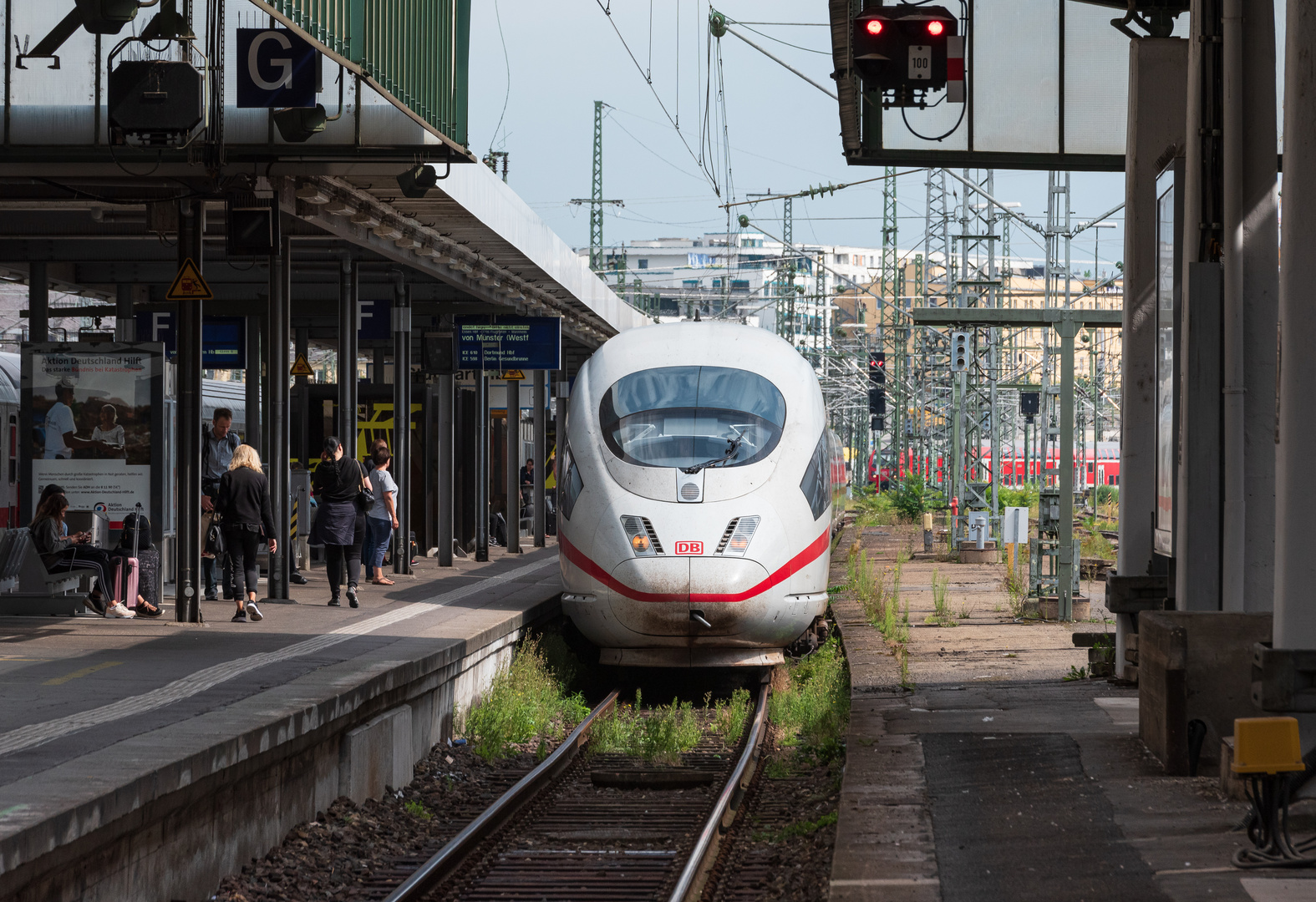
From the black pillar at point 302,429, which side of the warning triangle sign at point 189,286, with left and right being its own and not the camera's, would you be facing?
back

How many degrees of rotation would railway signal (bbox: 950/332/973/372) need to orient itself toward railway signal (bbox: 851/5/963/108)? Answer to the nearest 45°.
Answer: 0° — it already faces it

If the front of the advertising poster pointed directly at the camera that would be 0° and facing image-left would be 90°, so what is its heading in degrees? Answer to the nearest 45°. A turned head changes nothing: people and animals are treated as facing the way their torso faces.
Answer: approximately 0°

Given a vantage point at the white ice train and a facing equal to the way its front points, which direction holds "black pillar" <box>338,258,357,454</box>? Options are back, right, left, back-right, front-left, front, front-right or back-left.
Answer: back-right

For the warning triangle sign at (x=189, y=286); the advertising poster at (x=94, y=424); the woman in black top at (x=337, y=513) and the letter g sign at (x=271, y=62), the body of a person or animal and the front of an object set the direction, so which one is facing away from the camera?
the woman in black top

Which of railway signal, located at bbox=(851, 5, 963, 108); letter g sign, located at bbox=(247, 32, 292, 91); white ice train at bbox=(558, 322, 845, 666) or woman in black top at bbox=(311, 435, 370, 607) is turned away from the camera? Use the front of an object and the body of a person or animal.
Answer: the woman in black top

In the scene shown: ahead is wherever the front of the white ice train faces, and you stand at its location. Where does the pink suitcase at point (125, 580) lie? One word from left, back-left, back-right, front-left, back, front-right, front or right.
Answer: right

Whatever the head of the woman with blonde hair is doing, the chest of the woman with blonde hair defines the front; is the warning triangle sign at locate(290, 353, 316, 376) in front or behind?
in front

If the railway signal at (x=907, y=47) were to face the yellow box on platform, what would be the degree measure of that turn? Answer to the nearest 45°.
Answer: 0° — it already faces it

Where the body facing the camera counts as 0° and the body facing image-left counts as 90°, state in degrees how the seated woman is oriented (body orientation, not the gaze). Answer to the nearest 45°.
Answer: approximately 270°

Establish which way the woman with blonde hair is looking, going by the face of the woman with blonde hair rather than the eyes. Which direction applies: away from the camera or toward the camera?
away from the camera

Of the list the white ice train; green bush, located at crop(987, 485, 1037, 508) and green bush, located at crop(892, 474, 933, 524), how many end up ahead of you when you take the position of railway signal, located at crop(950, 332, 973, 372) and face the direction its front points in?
1

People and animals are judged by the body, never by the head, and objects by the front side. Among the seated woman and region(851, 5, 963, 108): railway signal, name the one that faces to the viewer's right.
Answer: the seated woman

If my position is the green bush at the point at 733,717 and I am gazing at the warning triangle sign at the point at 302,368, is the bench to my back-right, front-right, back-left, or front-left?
front-left

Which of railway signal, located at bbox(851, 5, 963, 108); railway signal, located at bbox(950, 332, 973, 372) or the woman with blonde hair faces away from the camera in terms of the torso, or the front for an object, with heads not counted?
the woman with blonde hair

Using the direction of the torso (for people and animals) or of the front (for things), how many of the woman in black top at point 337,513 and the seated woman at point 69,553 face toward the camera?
0

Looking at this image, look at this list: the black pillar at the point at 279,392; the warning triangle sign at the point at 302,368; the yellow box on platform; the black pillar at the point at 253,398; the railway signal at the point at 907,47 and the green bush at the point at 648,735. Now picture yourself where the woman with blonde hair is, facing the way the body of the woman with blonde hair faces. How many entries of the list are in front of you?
3

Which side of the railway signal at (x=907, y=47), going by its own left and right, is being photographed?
front

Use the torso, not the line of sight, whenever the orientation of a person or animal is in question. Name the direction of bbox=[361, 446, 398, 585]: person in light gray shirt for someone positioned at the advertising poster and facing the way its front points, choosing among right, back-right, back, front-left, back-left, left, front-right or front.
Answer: back-left

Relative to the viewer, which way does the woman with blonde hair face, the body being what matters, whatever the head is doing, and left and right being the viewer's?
facing away from the viewer

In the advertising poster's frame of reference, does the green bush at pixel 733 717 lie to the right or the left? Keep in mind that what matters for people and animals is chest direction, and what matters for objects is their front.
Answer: on its left
